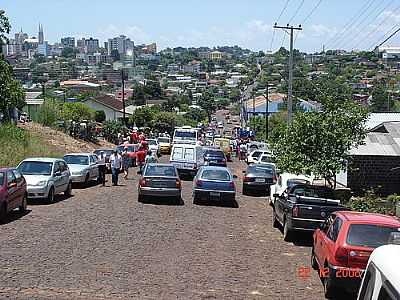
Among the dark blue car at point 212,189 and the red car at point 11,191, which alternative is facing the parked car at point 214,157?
the dark blue car

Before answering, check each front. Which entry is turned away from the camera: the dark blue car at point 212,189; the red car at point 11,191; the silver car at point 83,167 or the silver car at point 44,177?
the dark blue car

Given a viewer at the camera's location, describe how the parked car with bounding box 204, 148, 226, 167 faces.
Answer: facing away from the viewer

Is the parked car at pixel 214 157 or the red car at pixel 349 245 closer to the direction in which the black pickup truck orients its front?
the parked car

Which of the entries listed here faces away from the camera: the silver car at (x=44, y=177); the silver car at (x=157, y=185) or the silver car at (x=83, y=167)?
the silver car at (x=157, y=185)

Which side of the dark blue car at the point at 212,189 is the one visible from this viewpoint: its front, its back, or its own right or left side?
back

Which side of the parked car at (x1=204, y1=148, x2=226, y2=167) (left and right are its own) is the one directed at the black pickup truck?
back

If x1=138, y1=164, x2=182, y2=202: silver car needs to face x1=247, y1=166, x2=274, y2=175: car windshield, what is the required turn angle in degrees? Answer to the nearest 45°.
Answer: approximately 45° to its right

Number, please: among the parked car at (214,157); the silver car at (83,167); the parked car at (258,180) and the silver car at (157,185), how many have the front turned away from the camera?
3

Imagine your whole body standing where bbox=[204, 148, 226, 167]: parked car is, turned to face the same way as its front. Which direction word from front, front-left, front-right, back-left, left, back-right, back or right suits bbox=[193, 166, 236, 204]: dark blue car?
back

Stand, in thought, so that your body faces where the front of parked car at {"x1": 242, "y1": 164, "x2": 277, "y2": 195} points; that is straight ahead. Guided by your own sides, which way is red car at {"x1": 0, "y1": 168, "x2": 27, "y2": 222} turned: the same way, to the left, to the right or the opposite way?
the opposite way

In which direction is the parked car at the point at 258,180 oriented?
away from the camera

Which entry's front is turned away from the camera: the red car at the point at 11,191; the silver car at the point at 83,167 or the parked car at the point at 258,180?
the parked car

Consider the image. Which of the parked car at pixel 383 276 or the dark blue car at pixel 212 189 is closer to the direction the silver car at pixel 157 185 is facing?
the dark blue car

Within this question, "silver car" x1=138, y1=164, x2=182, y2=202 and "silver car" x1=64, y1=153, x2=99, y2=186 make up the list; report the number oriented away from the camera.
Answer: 1
